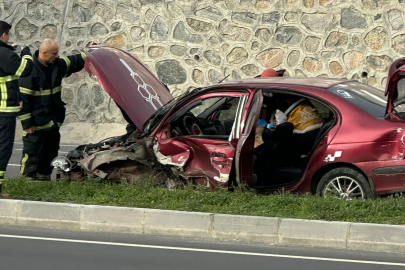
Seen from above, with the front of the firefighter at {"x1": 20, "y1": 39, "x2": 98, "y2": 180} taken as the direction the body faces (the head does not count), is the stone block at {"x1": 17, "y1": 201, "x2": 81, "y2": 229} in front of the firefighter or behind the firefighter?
in front

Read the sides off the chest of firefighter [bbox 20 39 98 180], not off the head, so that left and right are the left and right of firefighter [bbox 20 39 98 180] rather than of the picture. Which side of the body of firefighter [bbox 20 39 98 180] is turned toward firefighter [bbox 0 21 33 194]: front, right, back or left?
right

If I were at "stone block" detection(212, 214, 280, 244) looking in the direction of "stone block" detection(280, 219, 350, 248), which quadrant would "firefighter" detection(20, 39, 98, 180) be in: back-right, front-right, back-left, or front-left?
back-left

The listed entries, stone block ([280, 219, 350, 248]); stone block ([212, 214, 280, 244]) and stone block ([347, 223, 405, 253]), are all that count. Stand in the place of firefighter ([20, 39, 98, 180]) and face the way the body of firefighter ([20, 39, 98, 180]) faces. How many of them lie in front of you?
3

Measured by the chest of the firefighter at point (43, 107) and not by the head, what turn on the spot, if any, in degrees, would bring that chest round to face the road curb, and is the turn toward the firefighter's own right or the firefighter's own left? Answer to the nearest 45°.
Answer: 0° — they already face it

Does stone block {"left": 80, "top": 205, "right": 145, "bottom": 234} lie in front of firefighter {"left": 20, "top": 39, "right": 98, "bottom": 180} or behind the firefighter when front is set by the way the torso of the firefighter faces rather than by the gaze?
in front

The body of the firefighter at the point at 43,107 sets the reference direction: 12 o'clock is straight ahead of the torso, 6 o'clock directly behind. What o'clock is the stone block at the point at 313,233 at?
The stone block is roughly at 12 o'clock from the firefighter.

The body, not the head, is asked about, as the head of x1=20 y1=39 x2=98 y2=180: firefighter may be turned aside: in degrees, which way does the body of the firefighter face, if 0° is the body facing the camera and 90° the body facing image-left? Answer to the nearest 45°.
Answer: approximately 315°

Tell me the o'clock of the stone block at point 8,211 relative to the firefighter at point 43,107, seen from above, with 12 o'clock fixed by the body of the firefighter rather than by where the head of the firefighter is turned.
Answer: The stone block is roughly at 2 o'clock from the firefighter.
